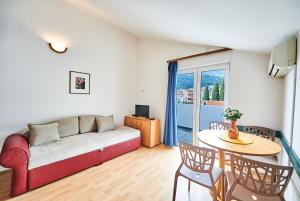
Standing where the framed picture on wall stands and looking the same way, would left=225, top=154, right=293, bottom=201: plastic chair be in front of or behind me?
in front

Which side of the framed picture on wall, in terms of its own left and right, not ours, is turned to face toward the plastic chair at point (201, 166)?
front

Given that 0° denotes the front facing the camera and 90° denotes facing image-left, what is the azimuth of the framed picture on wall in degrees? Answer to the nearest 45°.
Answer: approximately 315°

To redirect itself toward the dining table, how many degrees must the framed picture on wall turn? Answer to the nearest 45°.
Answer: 0° — it already faces it

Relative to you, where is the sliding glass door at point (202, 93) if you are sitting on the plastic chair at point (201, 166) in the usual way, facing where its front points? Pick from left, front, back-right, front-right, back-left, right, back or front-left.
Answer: front-left

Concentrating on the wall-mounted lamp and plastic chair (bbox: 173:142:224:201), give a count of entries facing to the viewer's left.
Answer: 0

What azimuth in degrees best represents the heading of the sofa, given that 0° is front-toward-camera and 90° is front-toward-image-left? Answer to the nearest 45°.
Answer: approximately 315°

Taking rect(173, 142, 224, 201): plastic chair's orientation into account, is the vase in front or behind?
in front
